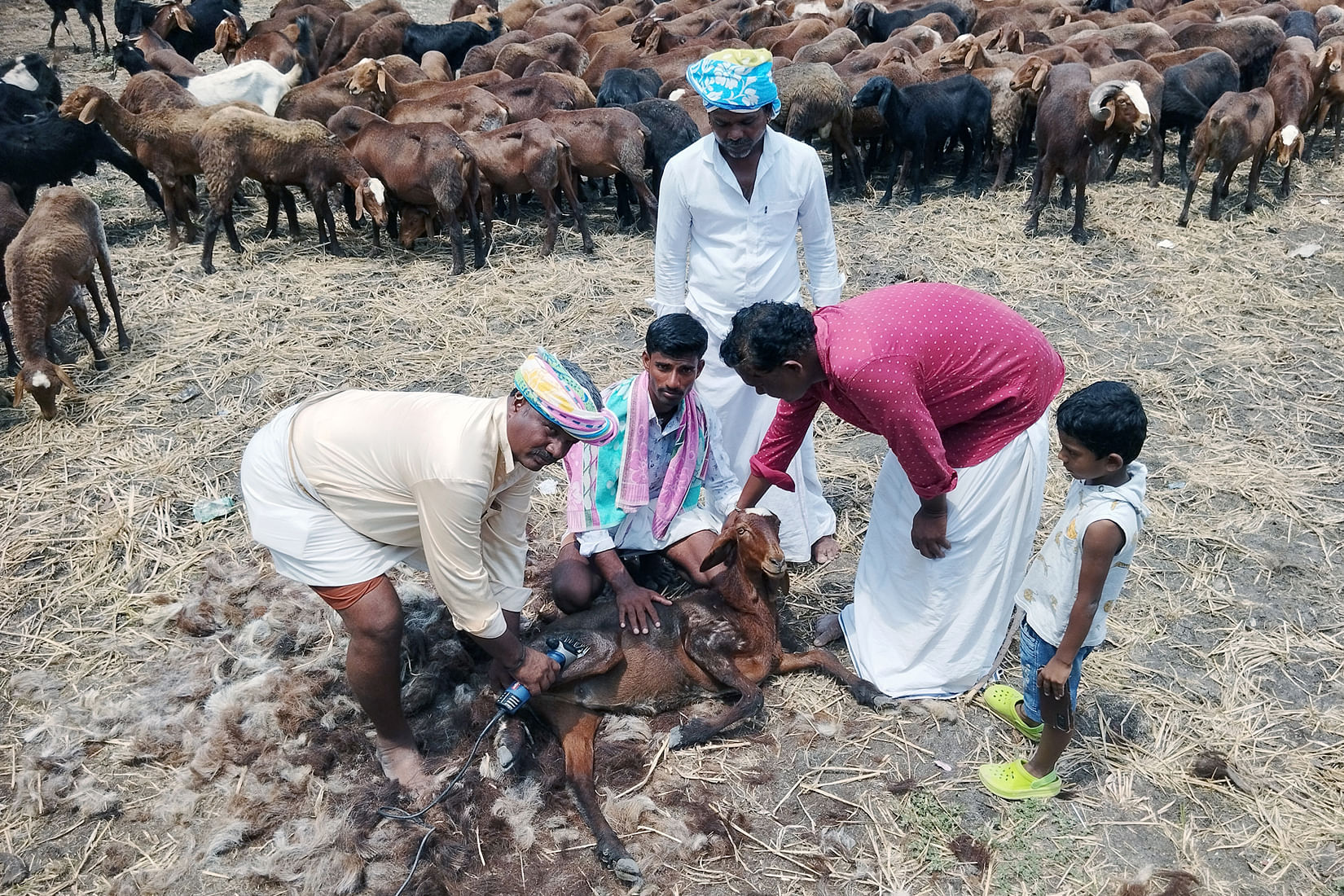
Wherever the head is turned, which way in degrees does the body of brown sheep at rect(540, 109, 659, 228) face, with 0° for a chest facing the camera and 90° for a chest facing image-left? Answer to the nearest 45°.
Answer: approximately 90°

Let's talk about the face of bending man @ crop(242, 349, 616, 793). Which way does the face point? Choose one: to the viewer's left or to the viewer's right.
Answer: to the viewer's right

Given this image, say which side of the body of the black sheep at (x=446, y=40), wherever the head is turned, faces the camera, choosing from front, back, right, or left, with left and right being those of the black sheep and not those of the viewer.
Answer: right

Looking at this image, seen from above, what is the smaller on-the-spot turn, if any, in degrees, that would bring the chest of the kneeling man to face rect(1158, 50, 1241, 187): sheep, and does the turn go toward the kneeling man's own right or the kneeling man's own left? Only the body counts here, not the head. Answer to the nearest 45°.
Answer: approximately 135° to the kneeling man's own left

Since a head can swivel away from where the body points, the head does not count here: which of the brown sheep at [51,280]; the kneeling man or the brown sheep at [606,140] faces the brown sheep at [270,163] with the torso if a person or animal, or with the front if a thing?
the brown sheep at [606,140]

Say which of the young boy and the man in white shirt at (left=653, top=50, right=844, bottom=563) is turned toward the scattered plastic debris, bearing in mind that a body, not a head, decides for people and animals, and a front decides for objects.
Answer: the young boy

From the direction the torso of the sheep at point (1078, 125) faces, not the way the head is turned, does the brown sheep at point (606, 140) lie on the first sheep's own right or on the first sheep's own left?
on the first sheep's own right

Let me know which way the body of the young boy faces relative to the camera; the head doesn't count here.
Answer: to the viewer's left

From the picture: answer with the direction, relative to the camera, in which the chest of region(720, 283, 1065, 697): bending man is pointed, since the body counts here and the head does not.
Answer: to the viewer's left
